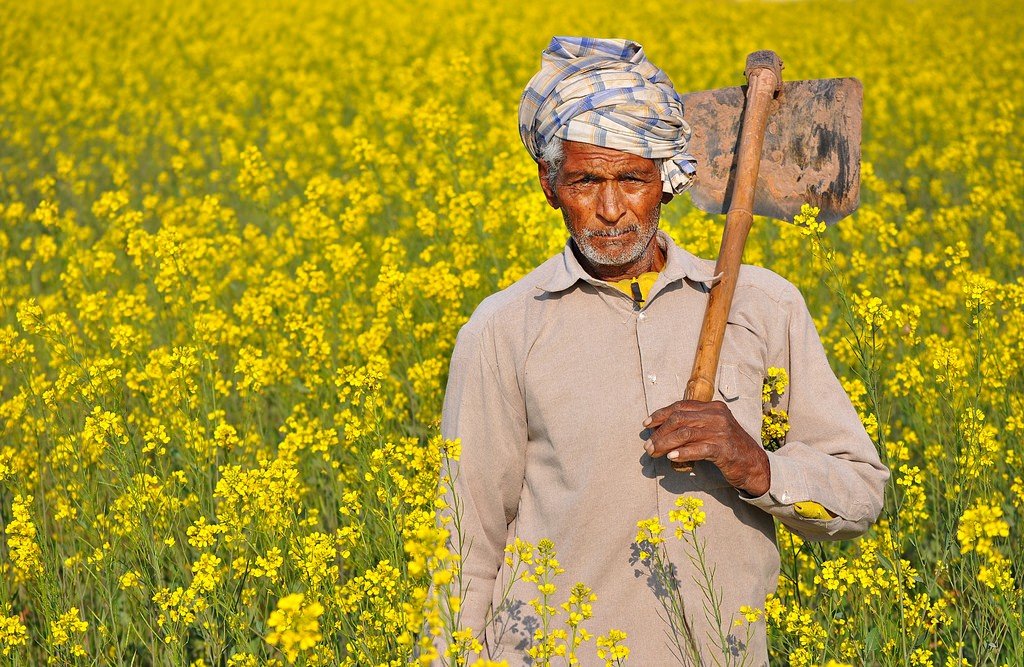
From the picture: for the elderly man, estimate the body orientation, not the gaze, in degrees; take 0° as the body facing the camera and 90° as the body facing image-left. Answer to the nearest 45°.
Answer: approximately 0°

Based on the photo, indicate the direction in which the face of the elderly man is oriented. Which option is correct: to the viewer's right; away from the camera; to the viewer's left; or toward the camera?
toward the camera
